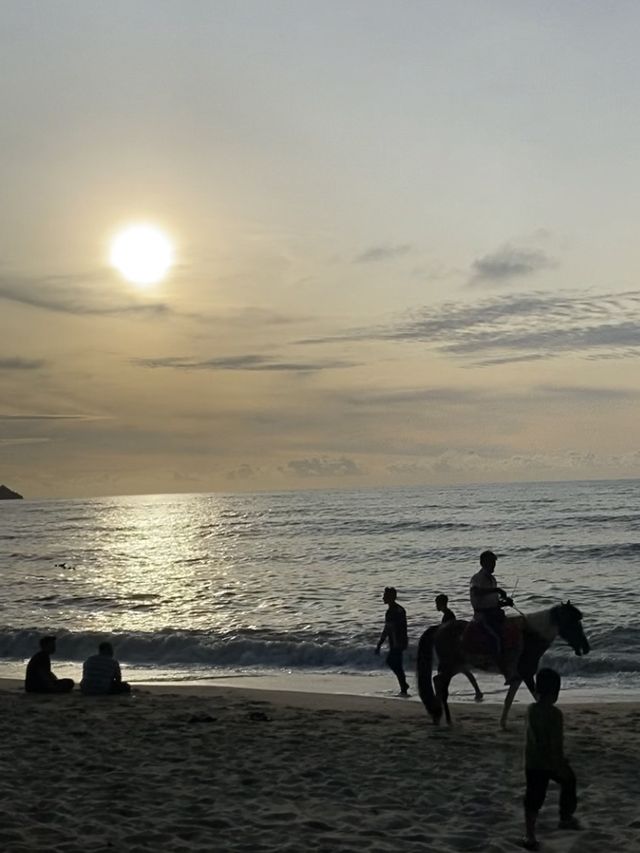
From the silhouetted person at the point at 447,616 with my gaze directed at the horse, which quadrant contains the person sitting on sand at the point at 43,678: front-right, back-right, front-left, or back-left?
back-right

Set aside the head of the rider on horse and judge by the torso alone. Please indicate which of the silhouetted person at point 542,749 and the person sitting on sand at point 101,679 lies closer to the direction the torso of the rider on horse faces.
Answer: the silhouetted person

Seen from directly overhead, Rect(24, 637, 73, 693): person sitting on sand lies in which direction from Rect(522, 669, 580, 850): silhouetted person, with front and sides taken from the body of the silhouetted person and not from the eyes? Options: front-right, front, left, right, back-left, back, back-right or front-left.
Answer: left

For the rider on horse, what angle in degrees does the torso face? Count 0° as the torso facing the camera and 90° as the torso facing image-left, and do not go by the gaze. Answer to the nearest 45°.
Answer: approximately 270°

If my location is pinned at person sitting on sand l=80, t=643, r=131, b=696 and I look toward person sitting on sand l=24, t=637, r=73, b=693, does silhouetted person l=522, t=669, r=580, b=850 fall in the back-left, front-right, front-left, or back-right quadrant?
back-left

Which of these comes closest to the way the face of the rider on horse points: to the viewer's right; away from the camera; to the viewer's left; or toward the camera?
to the viewer's right

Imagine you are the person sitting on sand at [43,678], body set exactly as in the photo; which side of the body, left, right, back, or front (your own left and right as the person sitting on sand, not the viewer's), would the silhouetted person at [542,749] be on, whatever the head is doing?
right

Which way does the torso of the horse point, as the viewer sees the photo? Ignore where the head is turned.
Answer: to the viewer's right

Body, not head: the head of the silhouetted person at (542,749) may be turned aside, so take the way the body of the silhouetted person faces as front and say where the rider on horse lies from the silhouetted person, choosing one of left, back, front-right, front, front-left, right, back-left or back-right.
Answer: front-left

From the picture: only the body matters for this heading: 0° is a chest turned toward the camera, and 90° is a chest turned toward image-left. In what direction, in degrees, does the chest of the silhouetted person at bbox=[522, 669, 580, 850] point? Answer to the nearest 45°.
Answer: approximately 225°

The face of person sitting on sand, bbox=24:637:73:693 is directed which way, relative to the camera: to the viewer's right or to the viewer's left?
to the viewer's right

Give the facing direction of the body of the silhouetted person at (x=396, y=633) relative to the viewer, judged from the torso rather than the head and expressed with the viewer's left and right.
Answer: facing to the left of the viewer
